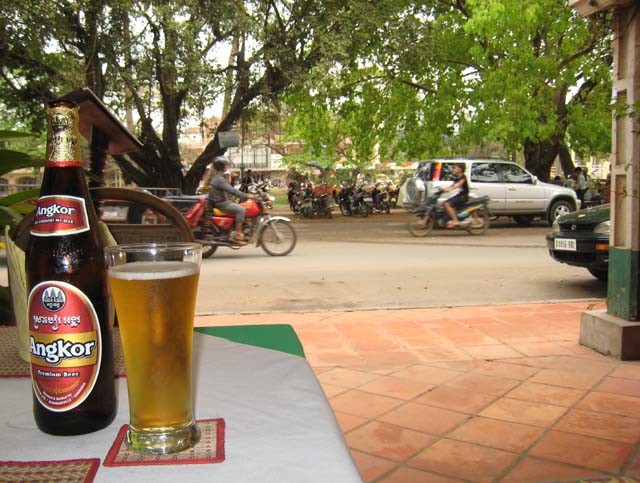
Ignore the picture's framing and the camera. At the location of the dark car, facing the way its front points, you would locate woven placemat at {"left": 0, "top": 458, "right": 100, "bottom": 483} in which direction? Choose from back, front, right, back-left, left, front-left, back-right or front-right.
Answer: front-left

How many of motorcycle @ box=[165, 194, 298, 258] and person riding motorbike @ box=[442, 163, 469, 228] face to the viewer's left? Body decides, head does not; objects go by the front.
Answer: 1

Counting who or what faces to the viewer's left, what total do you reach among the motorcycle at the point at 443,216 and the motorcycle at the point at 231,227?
1

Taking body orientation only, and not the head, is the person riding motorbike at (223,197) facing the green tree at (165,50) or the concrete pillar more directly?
the concrete pillar

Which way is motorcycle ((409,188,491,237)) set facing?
to the viewer's left

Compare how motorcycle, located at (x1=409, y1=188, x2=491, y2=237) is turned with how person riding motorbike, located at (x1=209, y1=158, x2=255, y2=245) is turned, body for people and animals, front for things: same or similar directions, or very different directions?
very different directions

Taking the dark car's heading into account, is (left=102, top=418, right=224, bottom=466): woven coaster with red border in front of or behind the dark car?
in front

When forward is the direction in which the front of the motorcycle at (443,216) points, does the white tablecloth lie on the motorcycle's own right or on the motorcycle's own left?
on the motorcycle's own left

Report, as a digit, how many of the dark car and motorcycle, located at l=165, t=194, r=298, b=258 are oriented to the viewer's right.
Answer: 1

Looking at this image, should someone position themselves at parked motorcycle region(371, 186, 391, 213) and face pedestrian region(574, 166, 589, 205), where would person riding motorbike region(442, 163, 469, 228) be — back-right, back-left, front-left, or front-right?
front-right

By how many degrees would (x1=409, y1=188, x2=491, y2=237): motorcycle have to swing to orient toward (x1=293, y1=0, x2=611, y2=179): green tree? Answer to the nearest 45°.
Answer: approximately 90° to its right

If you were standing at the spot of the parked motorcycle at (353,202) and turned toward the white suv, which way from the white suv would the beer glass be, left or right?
right

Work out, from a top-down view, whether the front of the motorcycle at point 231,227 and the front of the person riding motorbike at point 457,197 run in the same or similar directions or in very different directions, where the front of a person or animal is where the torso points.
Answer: very different directions

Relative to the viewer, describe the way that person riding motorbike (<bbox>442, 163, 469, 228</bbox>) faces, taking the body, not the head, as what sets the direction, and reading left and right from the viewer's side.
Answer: facing to the left of the viewer

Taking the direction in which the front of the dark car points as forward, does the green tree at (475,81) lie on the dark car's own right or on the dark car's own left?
on the dark car's own right

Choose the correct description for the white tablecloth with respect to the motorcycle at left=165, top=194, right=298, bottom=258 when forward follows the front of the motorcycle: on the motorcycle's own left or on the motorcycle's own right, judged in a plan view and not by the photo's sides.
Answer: on the motorcycle's own right

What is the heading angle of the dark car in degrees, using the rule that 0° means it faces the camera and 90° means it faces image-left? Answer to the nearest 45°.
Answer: approximately 45°

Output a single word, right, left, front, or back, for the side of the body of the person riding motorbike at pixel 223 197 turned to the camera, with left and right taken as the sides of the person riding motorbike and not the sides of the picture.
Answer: right

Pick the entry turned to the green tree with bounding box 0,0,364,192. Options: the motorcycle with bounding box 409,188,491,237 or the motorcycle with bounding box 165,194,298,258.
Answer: the motorcycle with bounding box 409,188,491,237

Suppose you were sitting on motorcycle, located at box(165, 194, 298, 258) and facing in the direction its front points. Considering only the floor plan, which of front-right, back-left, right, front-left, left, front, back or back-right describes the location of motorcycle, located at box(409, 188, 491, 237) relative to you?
front-left

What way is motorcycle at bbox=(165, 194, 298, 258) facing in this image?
to the viewer's right
